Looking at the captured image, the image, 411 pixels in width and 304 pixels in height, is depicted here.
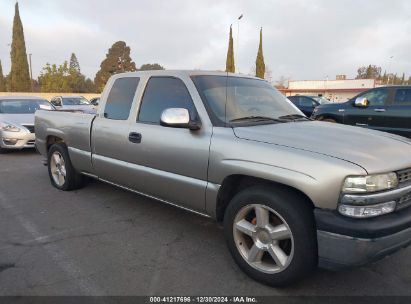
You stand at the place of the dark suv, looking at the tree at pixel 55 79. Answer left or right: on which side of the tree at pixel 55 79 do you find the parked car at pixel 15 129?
left

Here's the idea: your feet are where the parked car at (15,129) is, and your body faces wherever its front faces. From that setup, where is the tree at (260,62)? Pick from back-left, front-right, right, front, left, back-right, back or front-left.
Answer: left

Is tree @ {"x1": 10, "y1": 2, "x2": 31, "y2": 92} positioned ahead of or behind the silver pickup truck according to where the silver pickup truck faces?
behind

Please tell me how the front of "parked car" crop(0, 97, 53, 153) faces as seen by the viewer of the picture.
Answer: facing the viewer and to the right of the viewer

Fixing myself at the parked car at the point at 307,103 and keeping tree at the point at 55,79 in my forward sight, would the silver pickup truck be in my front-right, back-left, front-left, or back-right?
back-left

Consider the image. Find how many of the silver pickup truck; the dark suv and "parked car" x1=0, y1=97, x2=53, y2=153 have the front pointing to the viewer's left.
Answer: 1

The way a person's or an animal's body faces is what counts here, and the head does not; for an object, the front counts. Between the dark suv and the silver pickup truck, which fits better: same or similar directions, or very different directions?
very different directions

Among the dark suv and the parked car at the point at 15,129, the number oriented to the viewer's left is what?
1

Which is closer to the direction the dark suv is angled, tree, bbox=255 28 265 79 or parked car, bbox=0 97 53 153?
the parked car

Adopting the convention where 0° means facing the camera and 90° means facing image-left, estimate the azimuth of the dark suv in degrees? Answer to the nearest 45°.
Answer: approximately 90°

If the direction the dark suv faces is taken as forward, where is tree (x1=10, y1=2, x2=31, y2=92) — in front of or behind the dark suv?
in front

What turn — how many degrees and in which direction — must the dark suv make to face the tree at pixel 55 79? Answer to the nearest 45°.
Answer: approximately 45° to its right

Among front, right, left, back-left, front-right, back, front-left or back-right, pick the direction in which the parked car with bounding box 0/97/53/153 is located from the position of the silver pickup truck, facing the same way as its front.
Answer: back

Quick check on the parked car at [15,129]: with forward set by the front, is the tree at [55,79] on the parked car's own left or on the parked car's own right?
on the parked car's own left
